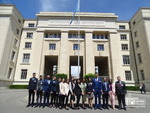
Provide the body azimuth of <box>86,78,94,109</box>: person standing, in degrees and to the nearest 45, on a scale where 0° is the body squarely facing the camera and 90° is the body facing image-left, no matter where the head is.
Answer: approximately 0°

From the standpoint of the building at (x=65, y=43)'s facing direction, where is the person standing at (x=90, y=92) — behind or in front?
in front

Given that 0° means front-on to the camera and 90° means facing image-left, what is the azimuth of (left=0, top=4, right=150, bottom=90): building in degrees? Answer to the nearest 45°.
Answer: approximately 0°

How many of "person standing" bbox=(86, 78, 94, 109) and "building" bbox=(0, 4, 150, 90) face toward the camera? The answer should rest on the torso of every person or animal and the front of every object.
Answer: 2

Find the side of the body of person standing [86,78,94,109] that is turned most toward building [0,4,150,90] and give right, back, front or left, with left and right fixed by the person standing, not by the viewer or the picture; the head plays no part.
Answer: back
